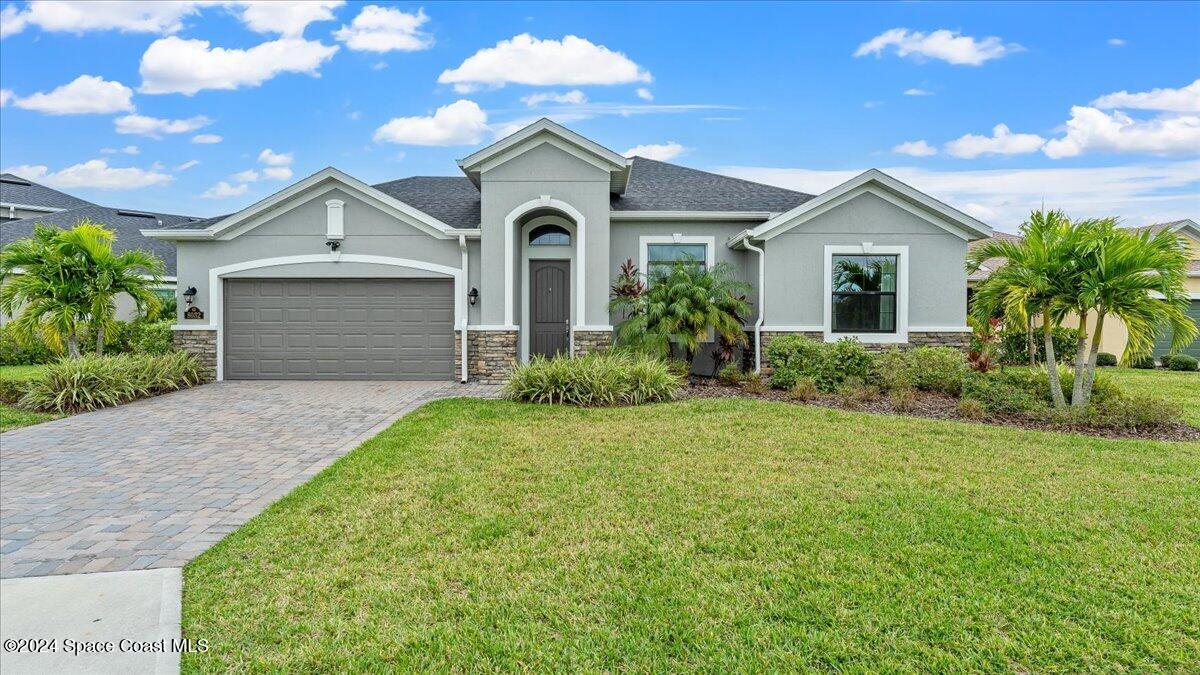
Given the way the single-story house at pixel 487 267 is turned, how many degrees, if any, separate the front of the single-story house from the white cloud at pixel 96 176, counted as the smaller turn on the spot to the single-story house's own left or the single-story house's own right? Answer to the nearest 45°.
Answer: approximately 135° to the single-story house's own right

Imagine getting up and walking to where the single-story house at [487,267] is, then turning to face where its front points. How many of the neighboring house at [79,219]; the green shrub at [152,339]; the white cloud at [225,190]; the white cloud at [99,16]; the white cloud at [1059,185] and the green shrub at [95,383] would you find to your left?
1

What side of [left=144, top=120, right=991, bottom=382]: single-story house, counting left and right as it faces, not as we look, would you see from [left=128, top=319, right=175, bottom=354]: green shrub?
right

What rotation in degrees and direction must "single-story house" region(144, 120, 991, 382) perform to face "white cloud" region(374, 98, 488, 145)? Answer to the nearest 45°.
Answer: approximately 180°

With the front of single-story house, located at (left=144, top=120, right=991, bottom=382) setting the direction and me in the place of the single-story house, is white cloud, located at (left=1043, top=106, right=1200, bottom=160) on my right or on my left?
on my left

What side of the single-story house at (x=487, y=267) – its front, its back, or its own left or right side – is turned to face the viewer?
front

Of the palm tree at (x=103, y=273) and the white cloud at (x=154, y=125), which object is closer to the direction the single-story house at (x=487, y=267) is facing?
the palm tree

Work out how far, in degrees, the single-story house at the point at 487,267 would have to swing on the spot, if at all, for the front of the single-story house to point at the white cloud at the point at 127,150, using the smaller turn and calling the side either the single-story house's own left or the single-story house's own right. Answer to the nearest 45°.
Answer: approximately 135° to the single-story house's own right

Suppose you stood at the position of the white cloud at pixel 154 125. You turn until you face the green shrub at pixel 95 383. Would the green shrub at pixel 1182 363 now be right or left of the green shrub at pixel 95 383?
left

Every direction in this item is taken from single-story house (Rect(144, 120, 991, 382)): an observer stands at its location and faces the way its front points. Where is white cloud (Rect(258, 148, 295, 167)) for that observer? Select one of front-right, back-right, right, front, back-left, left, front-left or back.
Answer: back-right

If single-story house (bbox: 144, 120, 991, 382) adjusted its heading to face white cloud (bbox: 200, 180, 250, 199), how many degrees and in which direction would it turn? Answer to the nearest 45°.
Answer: approximately 135° to its right

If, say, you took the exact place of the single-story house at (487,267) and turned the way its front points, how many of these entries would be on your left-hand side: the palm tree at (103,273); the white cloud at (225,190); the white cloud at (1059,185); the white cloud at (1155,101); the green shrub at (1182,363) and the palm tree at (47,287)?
3

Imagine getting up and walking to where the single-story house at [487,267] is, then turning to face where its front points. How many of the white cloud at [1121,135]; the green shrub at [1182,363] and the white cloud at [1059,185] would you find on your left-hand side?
3

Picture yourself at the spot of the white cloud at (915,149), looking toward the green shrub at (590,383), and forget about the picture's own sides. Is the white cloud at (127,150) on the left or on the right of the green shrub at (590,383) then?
right
